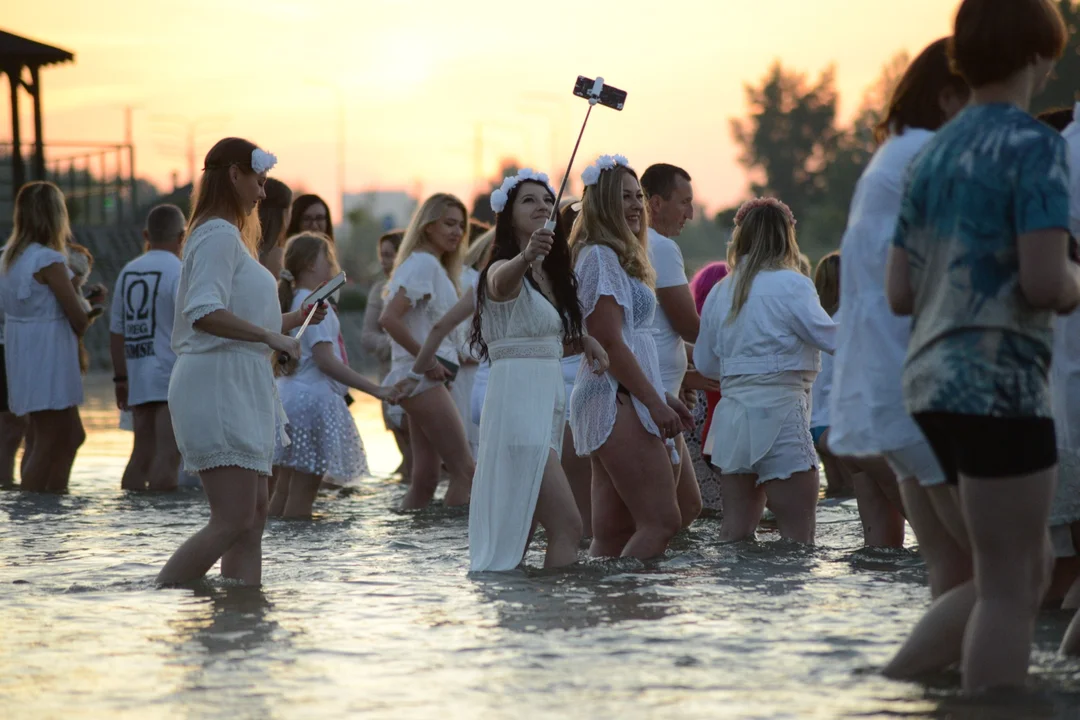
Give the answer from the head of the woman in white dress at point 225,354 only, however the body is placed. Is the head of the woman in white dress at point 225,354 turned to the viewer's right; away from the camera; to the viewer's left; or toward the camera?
to the viewer's right

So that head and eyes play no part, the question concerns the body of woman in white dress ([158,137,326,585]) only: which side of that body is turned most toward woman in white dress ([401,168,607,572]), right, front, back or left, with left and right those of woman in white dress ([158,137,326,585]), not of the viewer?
front

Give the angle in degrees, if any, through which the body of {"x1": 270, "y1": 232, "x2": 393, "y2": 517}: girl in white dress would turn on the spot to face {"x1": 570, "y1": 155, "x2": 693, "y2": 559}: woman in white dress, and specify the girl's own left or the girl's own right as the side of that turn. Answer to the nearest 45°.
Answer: approximately 45° to the girl's own right

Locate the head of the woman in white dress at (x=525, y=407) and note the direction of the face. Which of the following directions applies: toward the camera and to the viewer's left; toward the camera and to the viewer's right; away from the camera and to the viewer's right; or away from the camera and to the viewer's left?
toward the camera and to the viewer's right

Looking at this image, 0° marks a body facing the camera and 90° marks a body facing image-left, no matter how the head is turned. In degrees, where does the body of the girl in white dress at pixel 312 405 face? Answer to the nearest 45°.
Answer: approximately 270°

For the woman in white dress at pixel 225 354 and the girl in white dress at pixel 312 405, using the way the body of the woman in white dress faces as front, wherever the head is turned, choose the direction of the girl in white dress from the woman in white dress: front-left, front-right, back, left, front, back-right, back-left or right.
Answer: left

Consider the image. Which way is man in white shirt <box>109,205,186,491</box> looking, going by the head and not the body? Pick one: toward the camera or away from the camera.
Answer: away from the camera

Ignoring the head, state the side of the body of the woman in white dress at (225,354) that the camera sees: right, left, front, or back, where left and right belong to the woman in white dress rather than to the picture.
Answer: right
